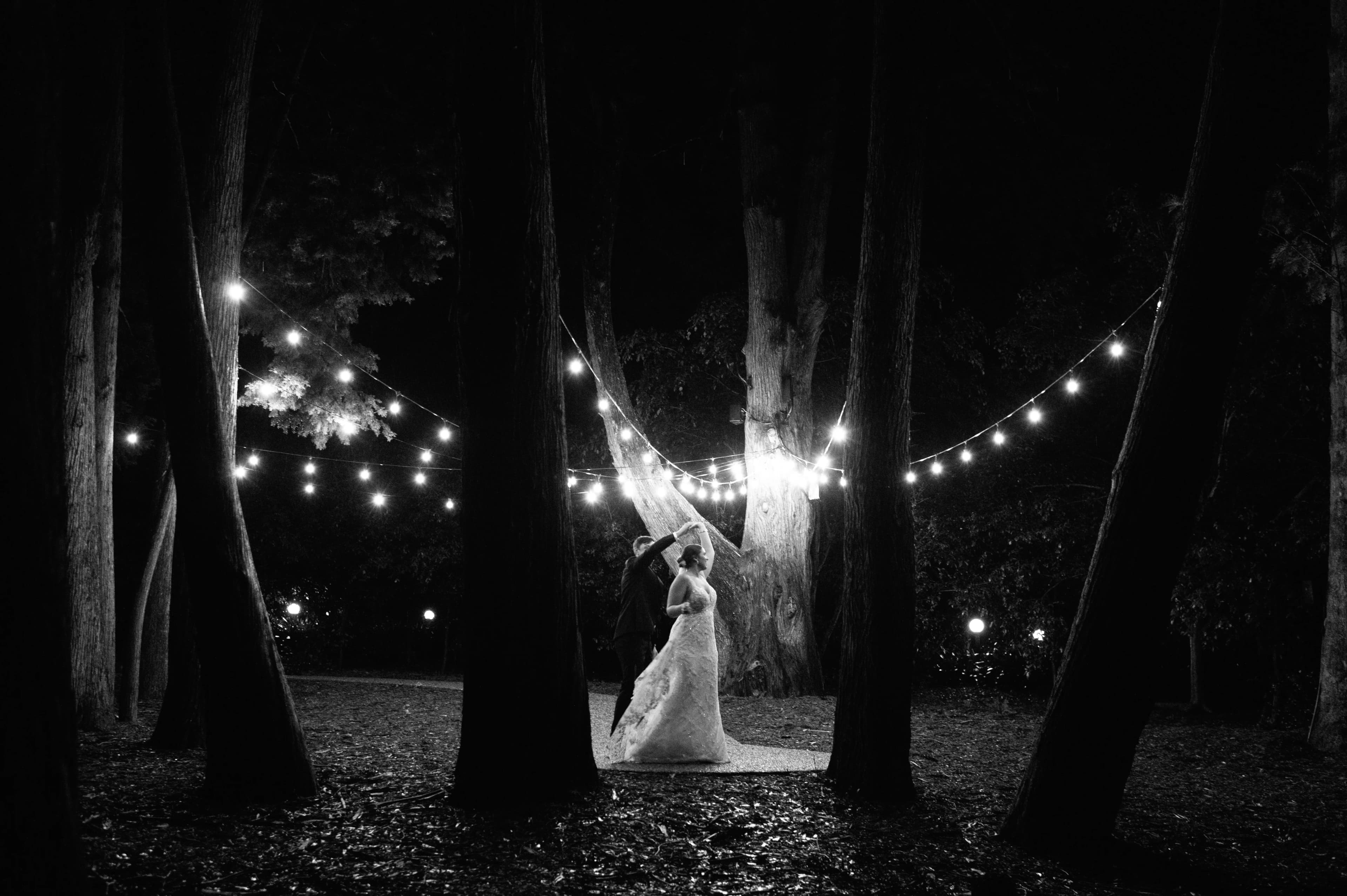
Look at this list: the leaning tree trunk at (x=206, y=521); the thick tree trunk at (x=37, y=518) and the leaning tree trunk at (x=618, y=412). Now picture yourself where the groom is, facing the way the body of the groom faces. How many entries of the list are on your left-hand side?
1

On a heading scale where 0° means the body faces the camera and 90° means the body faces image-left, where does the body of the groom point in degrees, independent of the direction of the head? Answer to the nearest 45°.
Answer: approximately 270°

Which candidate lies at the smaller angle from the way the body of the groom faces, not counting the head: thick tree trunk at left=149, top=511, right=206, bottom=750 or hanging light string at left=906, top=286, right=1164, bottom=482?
the hanging light string

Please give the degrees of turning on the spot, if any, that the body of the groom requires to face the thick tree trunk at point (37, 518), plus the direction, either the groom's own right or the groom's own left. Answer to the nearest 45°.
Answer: approximately 90° to the groom's own right

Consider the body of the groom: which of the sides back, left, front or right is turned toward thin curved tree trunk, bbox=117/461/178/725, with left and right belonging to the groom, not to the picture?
back

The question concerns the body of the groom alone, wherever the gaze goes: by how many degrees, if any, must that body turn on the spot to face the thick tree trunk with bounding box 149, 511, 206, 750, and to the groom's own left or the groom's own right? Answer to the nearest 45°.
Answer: approximately 135° to the groom's own right

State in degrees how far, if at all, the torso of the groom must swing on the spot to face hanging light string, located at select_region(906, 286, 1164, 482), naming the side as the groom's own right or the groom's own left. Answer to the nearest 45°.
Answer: approximately 45° to the groom's own left

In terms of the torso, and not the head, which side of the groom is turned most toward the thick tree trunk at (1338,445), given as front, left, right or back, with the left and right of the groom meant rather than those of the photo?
front

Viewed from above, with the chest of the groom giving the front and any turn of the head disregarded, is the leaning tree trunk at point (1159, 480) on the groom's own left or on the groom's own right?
on the groom's own right

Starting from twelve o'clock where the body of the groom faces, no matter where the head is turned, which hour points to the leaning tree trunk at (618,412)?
The leaning tree trunk is roughly at 9 o'clock from the groom.
